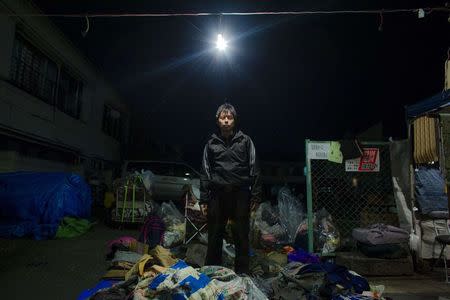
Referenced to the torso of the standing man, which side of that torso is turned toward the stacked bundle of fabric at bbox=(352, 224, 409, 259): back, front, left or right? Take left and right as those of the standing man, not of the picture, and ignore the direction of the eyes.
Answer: left

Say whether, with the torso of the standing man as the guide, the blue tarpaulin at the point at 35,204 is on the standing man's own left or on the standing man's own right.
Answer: on the standing man's own right

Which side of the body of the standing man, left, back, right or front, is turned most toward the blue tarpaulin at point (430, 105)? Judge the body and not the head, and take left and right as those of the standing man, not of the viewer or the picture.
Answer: left

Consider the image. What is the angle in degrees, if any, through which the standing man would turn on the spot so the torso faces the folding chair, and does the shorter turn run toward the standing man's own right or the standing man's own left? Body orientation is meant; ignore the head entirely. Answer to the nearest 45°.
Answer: approximately 180°

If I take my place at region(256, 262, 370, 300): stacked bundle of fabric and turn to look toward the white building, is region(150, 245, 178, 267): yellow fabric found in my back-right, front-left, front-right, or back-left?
front-left

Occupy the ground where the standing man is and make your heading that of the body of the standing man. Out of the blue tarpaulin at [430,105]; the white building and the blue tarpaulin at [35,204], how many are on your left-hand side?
1

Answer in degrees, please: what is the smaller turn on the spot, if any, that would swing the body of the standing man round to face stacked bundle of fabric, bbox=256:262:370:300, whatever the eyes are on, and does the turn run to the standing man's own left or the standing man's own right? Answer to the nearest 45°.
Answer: approximately 45° to the standing man's own left

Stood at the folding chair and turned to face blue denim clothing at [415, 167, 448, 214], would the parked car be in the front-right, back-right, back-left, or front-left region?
back-left

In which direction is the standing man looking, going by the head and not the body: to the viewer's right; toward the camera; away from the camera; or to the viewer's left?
toward the camera

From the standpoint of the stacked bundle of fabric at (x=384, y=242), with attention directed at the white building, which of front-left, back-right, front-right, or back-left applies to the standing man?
front-left

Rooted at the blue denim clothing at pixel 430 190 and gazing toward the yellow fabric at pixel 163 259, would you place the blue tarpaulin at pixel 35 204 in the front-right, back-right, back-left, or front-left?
front-right

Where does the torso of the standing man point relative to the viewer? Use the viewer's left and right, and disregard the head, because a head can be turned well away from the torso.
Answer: facing the viewer

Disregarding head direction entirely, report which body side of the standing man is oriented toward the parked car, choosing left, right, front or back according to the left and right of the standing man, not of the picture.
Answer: back
